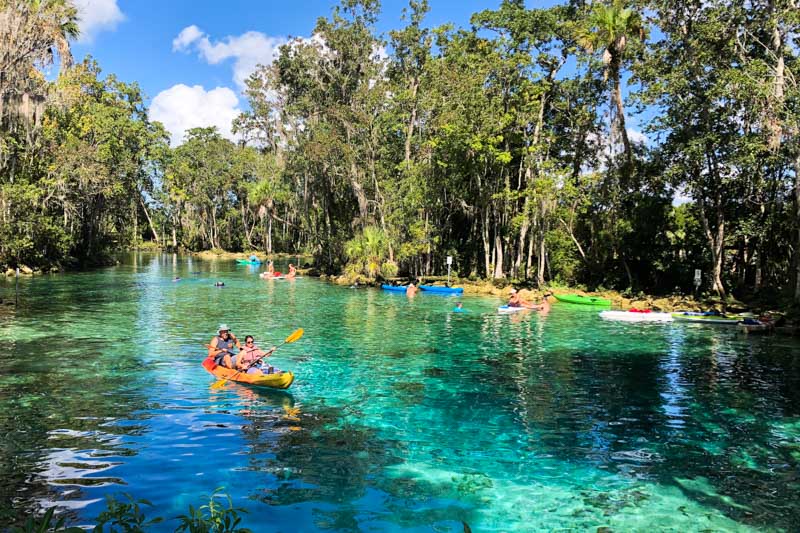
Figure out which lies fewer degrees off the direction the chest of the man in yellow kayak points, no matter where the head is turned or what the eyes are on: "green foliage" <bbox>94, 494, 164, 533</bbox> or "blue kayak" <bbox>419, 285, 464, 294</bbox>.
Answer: the green foliage

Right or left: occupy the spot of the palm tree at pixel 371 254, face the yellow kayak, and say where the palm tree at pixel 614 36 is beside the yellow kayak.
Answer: left

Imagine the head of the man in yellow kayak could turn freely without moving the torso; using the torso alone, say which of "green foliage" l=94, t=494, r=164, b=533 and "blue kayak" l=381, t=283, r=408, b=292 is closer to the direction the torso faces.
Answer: the green foliage

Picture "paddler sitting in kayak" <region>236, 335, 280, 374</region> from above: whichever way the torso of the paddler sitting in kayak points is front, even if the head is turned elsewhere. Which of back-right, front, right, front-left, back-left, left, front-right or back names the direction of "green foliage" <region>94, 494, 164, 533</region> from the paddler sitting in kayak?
front-right
